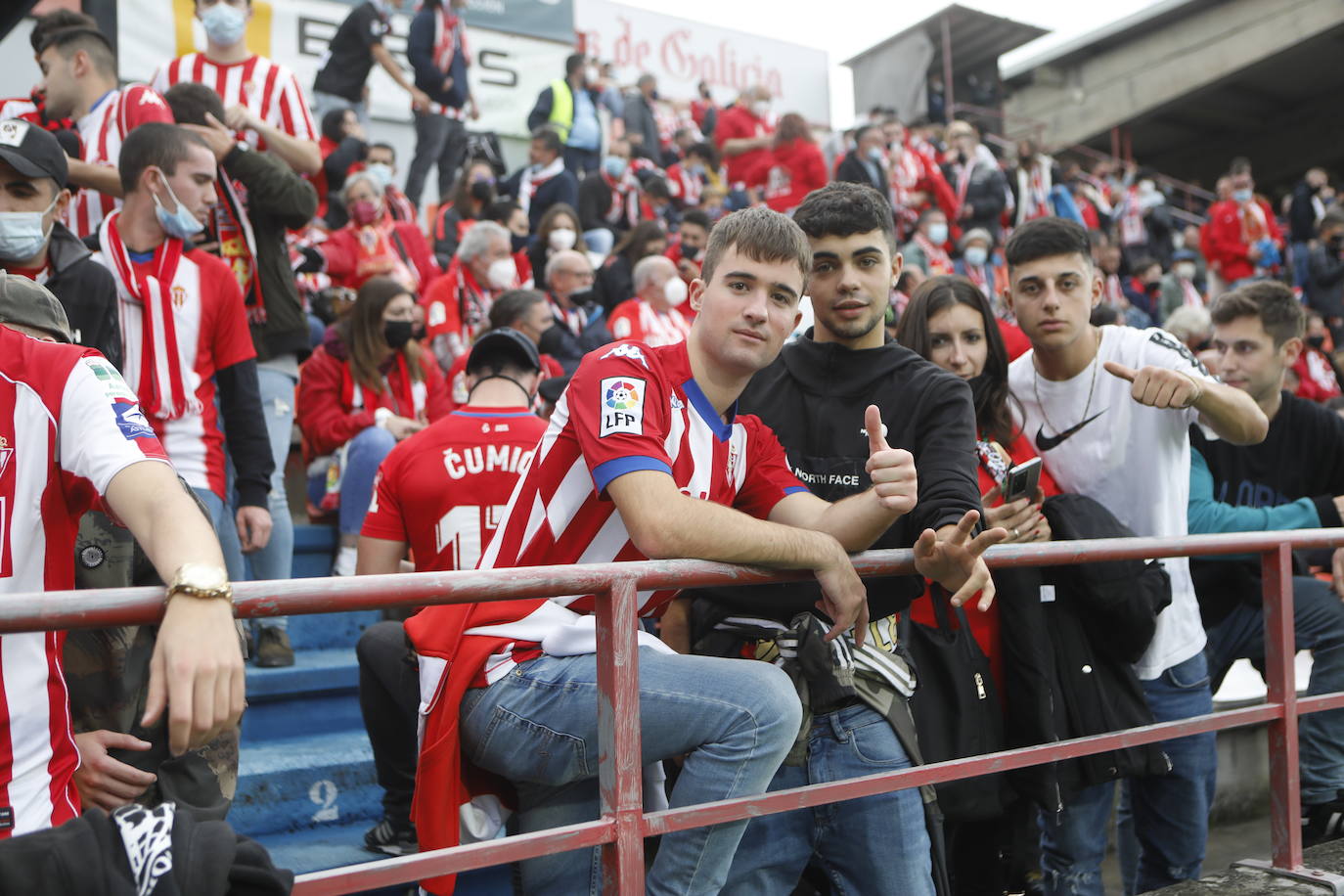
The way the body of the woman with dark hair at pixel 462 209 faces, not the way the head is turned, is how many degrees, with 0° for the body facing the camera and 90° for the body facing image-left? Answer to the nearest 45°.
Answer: approximately 315°

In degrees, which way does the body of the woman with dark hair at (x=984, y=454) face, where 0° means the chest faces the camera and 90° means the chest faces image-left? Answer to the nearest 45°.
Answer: approximately 0°

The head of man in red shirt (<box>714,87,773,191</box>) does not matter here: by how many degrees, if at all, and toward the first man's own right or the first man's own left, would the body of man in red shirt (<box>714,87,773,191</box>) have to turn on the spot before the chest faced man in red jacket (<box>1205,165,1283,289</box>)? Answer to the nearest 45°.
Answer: approximately 45° to the first man's own left

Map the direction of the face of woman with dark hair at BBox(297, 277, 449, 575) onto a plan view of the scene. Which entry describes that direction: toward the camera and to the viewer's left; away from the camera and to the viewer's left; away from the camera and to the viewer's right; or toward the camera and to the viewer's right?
toward the camera and to the viewer's right

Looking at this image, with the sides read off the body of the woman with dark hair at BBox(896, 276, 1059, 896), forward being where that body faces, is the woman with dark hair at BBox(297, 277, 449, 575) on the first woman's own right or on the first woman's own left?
on the first woman's own right

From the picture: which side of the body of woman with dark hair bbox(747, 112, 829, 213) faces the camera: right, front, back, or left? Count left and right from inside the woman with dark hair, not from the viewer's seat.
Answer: back

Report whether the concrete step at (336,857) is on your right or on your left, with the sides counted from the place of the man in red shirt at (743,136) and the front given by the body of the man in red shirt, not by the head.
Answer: on your right
